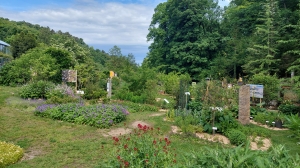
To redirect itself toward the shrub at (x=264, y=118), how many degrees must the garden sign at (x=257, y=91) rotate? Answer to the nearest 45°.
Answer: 0° — it already faces it

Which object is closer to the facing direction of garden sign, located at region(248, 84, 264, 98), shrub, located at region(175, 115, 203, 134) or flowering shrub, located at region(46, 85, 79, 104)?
the shrub

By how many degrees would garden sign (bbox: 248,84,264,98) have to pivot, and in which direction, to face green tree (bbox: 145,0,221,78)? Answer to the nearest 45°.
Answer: approximately 135° to its right

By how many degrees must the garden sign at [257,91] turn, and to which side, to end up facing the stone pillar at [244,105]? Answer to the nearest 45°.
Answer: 0° — it already faces it

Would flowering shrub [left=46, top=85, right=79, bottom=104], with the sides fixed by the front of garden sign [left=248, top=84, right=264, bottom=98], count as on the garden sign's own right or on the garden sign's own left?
on the garden sign's own right

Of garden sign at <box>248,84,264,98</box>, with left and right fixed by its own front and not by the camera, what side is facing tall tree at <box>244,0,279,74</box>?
back

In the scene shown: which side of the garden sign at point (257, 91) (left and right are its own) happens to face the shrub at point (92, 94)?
right

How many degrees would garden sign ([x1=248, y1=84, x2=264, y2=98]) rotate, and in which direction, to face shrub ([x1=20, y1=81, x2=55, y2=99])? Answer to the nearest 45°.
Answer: approximately 90° to its right

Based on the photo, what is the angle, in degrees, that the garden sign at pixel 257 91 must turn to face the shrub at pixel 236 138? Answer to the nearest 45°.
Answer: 0° — it already faces it
